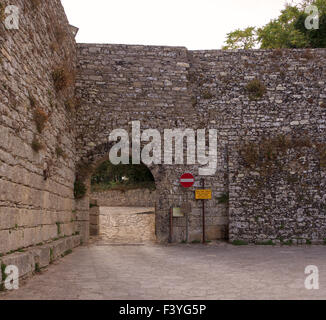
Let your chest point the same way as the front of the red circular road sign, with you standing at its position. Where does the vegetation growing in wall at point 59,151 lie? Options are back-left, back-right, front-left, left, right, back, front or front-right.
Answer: front-right

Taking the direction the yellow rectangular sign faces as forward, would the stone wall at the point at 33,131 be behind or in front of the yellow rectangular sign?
in front

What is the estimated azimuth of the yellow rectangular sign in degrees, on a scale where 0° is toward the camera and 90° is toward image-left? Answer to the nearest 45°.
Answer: approximately 0°

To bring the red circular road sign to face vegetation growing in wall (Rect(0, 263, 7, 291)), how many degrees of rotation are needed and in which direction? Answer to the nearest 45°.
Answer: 0° — it already faces it

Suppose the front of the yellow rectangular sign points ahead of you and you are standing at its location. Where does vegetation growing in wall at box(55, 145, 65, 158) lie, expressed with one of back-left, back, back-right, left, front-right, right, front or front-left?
front-right

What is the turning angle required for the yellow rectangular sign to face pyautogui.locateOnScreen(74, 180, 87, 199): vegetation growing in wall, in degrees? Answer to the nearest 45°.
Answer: approximately 90° to its right

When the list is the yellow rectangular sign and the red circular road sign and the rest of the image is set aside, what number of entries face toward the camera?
2

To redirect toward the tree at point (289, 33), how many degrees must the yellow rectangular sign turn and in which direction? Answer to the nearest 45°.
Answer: approximately 135° to its left

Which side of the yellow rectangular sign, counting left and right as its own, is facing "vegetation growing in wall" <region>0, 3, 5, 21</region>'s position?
front
